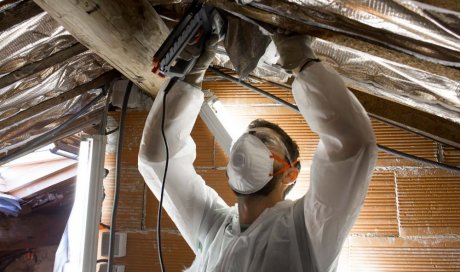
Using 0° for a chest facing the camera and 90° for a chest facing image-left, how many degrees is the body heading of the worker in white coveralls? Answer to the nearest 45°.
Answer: approximately 45°

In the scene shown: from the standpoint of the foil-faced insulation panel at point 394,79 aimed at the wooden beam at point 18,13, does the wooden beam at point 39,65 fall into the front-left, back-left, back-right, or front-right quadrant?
front-right

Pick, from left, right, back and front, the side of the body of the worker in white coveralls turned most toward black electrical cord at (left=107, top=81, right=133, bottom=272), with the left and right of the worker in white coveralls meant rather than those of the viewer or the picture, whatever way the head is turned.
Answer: right

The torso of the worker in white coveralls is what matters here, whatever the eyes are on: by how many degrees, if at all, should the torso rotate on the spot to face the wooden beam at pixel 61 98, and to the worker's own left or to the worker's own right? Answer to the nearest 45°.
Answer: approximately 90° to the worker's own right

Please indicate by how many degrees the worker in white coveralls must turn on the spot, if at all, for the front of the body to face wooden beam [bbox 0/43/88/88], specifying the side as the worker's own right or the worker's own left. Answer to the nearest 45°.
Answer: approximately 45° to the worker's own right

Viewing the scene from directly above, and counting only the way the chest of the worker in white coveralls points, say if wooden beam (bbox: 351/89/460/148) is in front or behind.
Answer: behind

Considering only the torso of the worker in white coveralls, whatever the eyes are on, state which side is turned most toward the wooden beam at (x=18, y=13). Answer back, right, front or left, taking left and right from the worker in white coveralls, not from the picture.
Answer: front
